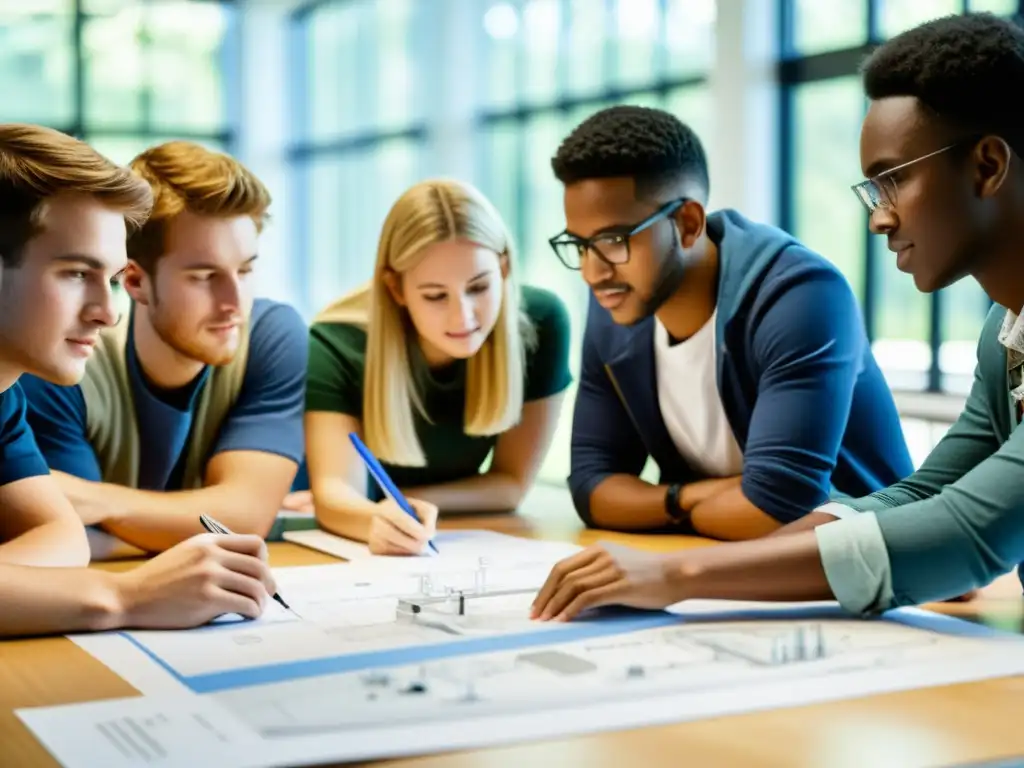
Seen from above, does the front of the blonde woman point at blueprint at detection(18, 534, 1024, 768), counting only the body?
yes

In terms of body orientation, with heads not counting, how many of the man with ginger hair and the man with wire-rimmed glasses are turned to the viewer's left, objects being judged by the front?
1

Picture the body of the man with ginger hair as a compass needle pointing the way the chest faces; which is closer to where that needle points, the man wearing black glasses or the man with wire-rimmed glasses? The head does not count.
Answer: the man with wire-rimmed glasses

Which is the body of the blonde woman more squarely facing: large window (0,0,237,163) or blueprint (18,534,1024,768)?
the blueprint

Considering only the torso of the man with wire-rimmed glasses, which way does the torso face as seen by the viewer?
to the viewer's left

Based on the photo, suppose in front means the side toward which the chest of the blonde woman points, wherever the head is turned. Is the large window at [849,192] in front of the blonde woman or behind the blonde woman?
behind

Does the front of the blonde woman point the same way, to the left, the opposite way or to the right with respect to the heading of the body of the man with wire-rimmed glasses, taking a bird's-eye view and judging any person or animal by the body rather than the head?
to the left

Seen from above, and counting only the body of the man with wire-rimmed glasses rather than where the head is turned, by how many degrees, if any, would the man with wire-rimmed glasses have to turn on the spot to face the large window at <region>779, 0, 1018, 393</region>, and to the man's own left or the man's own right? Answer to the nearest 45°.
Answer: approximately 90° to the man's own right

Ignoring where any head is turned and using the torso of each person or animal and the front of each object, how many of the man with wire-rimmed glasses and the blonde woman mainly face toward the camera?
1
